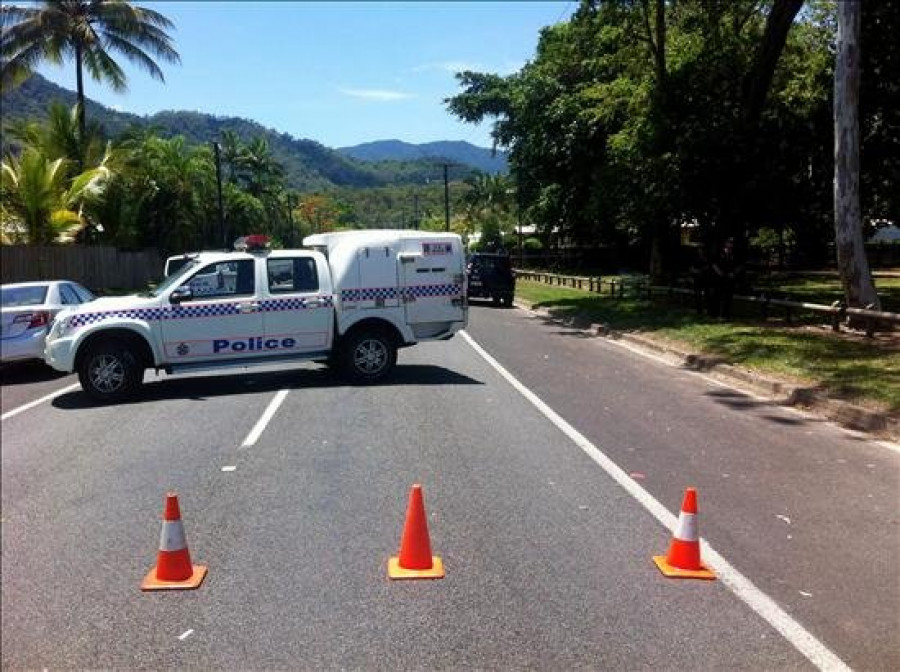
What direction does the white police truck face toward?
to the viewer's left

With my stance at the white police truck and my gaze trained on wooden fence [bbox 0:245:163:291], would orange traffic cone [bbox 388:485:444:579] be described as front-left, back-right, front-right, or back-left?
back-left

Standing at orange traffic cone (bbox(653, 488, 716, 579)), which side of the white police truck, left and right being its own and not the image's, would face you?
left

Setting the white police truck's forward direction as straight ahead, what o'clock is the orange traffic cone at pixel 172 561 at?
The orange traffic cone is roughly at 9 o'clock from the white police truck.

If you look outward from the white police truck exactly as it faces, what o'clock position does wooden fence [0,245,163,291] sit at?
The wooden fence is roughly at 2 o'clock from the white police truck.

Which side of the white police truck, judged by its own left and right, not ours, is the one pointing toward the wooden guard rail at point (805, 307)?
back

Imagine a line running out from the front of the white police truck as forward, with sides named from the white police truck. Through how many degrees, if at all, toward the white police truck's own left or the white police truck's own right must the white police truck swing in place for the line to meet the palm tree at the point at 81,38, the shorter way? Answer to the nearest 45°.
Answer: approximately 90° to the white police truck's own right

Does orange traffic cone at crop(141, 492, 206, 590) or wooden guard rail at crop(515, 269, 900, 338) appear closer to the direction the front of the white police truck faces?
the orange traffic cone

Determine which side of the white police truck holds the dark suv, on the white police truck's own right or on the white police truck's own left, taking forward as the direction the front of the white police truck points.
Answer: on the white police truck's own right

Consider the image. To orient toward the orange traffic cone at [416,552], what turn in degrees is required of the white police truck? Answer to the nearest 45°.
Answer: approximately 90° to its left
